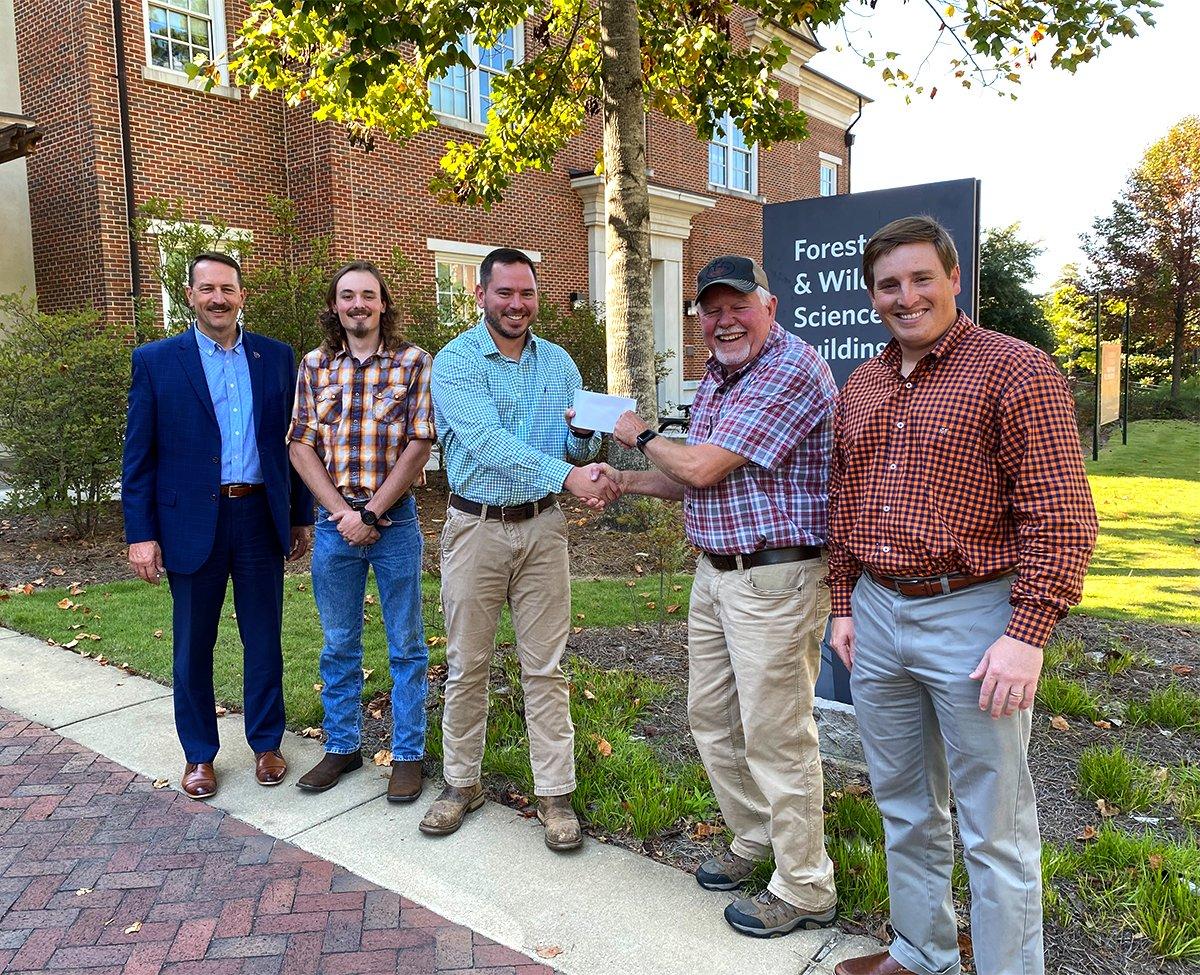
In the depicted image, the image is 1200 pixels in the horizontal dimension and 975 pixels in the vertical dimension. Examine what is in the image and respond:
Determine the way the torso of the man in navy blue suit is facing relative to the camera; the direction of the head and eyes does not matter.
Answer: toward the camera

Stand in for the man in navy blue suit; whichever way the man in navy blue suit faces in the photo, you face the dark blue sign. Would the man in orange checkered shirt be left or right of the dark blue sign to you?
right

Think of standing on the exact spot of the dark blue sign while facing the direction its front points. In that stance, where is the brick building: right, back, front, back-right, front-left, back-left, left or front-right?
right

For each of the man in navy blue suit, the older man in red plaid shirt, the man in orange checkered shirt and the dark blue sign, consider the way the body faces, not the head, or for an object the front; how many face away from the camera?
0

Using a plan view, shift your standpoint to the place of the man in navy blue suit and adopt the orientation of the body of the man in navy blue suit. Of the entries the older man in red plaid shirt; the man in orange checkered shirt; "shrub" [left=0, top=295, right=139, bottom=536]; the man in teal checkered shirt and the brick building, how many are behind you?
2

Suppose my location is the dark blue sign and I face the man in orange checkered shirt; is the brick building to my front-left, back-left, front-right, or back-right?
back-right

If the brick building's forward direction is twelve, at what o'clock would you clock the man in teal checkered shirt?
The man in teal checkered shirt is roughly at 1 o'clock from the brick building.

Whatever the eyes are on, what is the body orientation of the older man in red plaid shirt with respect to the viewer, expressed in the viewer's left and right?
facing the viewer and to the left of the viewer

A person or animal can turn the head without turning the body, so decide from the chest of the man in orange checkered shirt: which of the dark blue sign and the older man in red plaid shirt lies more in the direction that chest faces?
the older man in red plaid shirt

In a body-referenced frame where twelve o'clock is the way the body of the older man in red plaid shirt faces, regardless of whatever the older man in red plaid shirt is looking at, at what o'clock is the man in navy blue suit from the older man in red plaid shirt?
The man in navy blue suit is roughly at 2 o'clock from the older man in red plaid shirt.

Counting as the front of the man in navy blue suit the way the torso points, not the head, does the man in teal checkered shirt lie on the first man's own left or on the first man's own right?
on the first man's own left
